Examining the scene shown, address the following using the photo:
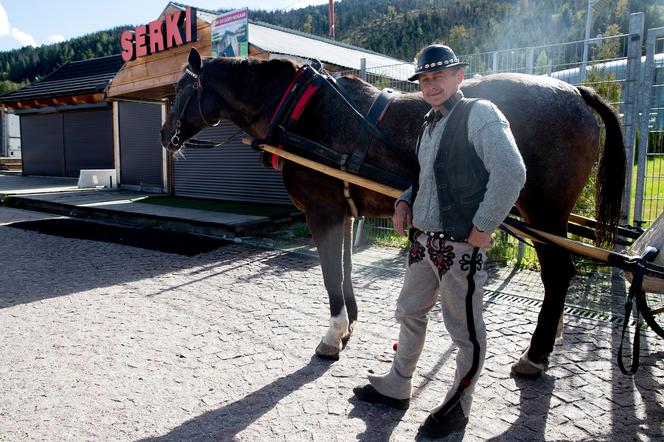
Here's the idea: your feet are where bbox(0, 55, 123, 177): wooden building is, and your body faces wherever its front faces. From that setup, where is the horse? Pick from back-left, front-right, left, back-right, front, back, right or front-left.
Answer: front

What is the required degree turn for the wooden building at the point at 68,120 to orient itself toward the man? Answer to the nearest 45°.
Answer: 0° — it already faces them

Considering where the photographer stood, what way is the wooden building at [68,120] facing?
facing the viewer

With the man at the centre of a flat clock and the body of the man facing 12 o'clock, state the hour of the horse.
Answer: The horse is roughly at 5 o'clock from the man.

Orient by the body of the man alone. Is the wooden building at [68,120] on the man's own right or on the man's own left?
on the man's own right

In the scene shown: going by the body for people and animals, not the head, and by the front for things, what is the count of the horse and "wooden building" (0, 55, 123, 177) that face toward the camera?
1

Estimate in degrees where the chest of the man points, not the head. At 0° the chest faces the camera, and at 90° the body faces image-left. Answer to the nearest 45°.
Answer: approximately 45°

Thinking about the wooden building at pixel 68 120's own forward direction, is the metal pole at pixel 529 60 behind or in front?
in front

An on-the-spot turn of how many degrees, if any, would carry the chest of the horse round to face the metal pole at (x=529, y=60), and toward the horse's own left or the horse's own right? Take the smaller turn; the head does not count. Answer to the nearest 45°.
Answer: approximately 90° to the horse's own right

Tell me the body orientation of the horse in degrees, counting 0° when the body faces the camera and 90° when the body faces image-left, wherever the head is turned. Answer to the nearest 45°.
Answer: approximately 90°

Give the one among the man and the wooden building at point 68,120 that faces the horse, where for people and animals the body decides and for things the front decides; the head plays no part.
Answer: the wooden building

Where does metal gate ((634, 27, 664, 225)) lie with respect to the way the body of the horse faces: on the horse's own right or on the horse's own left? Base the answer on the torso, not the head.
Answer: on the horse's own right
